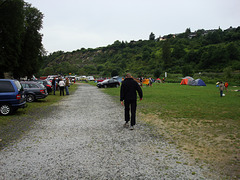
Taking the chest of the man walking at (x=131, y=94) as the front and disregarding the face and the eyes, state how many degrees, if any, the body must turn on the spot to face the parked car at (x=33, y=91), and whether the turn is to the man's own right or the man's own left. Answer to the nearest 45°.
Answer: approximately 45° to the man's own left

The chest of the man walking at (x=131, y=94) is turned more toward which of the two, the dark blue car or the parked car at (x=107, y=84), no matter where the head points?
the parked car

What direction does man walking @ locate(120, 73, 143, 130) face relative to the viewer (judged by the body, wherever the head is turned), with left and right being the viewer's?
facing away from the viewer

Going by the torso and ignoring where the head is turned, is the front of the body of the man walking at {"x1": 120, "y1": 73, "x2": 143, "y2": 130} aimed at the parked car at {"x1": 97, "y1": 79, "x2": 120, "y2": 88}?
yes
